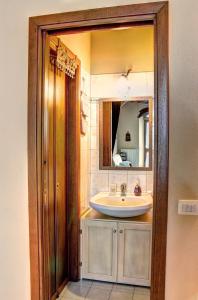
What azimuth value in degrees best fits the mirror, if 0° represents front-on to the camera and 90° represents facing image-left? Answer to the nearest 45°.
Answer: approximately 0°

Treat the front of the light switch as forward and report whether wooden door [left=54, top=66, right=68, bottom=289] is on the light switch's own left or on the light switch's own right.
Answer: on the light switch's own right

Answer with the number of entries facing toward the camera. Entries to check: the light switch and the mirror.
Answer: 2

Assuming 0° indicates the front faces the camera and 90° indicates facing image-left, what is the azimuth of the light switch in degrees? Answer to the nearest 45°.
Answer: approximately 0°

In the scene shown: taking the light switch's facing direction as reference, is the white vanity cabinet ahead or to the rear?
to the rear

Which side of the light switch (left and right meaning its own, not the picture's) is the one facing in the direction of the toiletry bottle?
back

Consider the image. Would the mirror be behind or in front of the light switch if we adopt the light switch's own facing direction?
behind
